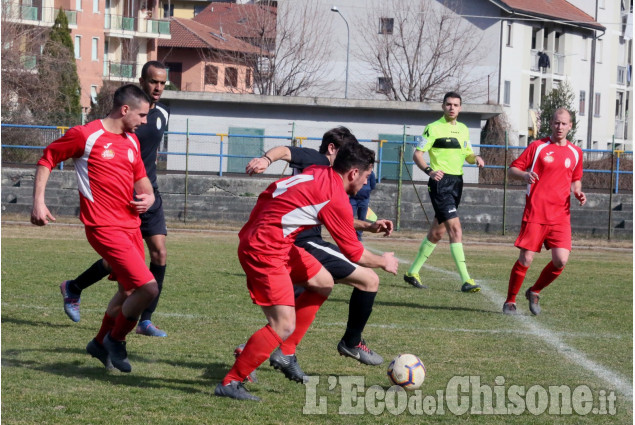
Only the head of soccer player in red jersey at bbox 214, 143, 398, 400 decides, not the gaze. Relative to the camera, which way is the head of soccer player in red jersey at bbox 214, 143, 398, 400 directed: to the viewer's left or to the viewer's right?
to the viewer's right

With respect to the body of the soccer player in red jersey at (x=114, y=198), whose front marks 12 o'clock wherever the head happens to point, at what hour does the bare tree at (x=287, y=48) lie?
The bare tree is roughly at 8 o'clock from the soccer player in red jersey.

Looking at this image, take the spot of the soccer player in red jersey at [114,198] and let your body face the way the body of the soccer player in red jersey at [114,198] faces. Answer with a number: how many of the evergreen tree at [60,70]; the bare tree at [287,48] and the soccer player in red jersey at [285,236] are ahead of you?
1

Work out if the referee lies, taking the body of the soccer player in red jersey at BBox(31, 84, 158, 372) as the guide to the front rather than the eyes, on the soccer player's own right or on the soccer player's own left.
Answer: on the soccer player's own left

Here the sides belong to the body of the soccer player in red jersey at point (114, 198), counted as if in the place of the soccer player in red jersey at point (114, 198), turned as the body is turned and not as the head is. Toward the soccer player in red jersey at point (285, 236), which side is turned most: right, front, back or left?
front

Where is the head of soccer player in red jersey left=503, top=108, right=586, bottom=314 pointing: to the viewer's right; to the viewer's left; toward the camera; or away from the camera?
toward the camera

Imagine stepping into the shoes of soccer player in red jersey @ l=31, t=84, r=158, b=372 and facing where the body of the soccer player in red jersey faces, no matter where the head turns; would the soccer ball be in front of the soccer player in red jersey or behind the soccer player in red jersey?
in front

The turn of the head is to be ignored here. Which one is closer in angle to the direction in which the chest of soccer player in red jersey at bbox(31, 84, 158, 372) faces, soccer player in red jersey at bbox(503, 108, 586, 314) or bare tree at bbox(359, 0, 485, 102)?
the soccer player in red jersey

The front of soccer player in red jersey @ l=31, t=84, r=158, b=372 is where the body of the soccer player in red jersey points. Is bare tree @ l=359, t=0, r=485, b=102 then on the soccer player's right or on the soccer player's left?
on the soccer player's left

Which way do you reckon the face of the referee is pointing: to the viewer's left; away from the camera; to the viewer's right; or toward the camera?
toward the camera

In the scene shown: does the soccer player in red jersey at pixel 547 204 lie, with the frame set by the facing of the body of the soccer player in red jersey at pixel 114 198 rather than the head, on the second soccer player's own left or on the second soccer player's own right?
on the second soccer player's own left

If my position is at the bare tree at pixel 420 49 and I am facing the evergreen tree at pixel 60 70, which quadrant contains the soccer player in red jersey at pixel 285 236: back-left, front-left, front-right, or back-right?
front-left

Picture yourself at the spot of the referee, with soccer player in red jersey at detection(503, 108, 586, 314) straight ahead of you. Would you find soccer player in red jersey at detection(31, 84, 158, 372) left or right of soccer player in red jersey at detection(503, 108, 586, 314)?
right

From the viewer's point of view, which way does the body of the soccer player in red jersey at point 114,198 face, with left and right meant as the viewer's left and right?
facing the viewer and to the right of the viewer

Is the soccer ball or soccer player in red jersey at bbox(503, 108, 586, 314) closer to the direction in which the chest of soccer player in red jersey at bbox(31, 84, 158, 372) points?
the soccer ball

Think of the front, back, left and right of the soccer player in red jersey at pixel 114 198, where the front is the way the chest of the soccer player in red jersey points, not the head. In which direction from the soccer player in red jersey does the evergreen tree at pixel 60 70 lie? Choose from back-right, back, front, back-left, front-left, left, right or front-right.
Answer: back-left
